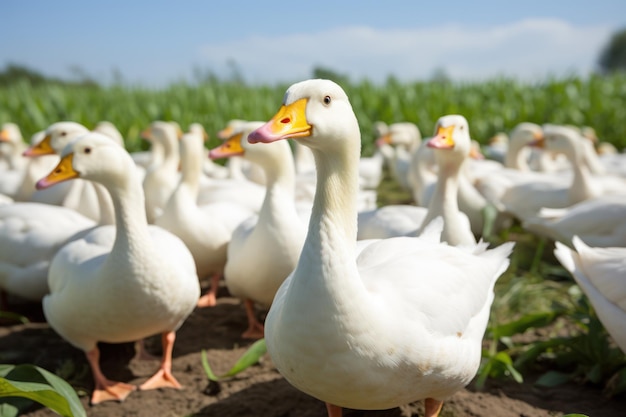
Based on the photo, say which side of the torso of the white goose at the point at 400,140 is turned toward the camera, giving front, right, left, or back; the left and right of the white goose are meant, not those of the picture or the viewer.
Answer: left

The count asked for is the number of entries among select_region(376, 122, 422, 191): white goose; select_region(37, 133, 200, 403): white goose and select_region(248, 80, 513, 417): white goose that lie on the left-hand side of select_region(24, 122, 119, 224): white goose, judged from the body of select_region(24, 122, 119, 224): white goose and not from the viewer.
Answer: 2

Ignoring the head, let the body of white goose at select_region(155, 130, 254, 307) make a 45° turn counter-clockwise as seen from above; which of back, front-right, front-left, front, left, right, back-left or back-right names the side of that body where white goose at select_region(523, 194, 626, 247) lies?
left

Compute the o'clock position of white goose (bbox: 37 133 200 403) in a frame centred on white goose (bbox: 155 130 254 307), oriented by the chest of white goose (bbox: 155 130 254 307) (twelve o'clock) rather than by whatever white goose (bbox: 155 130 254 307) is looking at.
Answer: white goose (bbox: 37 133 200 403) is roughly at 11 o'clock from white goose (bbox: 155 130 254 307).

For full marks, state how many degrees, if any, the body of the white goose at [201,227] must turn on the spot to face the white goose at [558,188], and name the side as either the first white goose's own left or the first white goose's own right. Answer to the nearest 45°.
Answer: approximately 135° to the first white goose's own left

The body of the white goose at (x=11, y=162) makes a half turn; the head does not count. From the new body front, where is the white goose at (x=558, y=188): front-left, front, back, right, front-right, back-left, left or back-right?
right

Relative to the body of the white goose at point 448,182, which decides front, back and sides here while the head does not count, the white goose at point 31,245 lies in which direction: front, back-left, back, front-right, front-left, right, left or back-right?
back-right

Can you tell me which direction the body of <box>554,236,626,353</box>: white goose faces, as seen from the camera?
to the viewer's right

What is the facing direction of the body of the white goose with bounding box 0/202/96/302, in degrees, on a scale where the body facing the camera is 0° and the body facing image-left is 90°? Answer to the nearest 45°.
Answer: approximately 90°

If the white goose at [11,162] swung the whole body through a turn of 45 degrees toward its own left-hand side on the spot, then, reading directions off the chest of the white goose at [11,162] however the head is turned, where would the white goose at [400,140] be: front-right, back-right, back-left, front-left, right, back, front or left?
left
